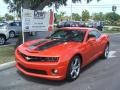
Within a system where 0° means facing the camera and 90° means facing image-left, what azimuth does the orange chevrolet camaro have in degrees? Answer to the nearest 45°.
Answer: approximately 45°

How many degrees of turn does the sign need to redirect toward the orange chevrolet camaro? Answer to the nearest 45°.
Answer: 0° — it already faces it

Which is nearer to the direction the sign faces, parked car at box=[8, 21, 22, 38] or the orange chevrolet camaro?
the orange chevrolet camaro

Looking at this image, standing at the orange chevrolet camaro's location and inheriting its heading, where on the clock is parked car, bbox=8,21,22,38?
The parked car is roughly at 4 o'clock from the orange chevrolet camaro.

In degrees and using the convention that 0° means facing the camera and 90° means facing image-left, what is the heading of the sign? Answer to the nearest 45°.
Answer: approximately 0°
